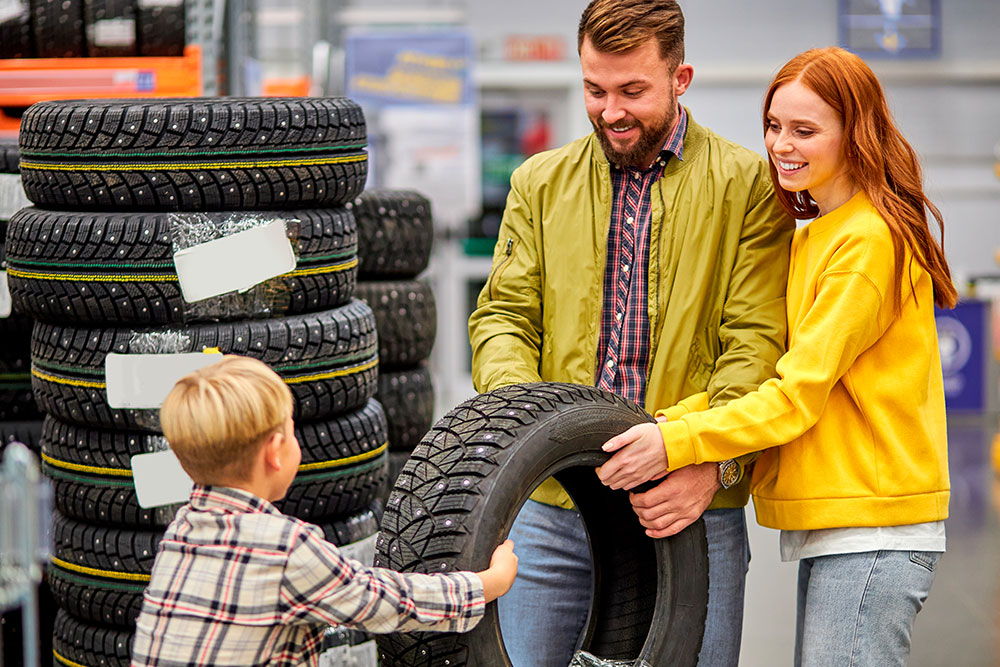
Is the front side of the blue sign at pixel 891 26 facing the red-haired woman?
yes

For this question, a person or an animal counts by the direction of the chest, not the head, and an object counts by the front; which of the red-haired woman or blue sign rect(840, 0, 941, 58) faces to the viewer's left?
the red-haired woman

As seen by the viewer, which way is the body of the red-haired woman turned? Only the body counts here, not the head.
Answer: to the viewer's left

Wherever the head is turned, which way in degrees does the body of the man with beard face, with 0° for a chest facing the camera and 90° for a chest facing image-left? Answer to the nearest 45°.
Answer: approximately 0°

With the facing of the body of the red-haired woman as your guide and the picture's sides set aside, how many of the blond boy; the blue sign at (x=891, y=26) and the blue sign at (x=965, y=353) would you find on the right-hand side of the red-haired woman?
2

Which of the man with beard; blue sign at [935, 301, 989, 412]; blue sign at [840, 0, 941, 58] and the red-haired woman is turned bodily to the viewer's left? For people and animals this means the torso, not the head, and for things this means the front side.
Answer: the red-haired woman

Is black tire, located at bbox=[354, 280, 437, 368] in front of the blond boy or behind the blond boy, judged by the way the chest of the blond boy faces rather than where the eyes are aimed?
in front

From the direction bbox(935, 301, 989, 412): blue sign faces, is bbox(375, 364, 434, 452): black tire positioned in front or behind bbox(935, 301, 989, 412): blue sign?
in front

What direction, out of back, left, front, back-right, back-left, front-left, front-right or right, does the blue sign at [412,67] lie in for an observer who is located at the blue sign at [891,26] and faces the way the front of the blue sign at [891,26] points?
front-right

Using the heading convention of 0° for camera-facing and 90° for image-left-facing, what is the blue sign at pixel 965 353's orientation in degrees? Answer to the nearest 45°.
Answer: approximately 0°

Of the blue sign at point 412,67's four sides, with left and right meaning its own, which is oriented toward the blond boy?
front

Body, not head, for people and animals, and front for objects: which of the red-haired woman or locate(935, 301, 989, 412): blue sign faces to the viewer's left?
the red-haired woman

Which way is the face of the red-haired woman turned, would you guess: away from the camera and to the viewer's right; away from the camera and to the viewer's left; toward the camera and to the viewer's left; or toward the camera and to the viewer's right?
toward the camera and to the viewer's left

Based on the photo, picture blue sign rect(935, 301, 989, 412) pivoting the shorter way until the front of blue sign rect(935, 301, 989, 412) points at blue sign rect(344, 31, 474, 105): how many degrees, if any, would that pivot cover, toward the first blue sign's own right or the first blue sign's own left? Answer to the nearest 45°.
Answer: approximately 90° to the first blue sign's own right
